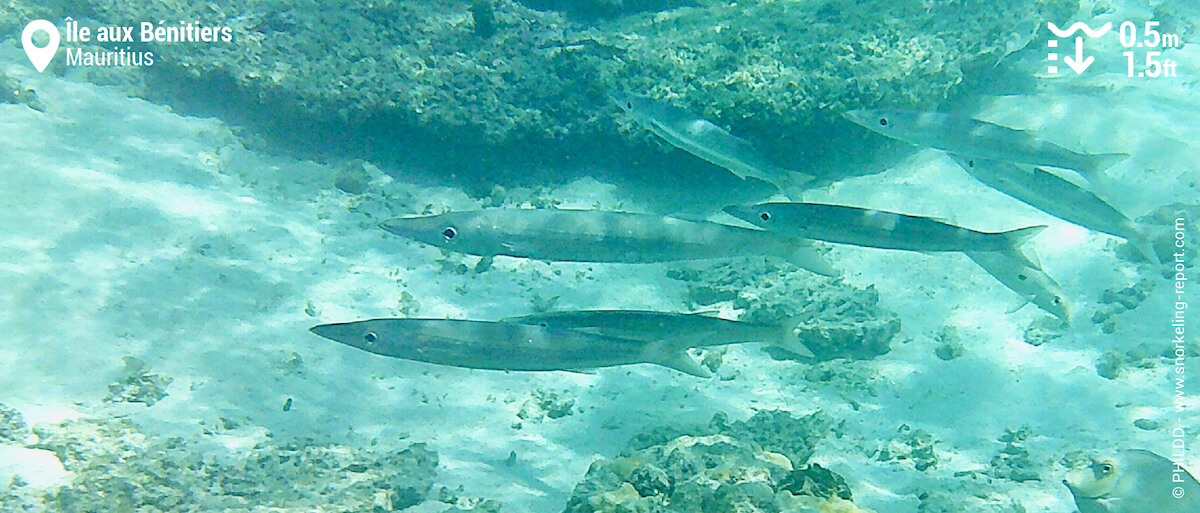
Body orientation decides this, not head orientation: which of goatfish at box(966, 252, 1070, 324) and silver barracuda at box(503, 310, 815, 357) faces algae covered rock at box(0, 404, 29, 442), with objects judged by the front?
the silver barracuda

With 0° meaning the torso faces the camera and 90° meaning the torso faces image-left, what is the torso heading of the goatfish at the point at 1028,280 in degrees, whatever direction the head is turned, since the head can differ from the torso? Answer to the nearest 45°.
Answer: approximately 315°

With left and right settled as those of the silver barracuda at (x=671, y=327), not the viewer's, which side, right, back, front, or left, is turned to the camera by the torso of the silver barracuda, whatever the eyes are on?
left

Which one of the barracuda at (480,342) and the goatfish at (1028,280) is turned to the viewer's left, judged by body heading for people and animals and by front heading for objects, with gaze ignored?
the barracuda at (480,342)

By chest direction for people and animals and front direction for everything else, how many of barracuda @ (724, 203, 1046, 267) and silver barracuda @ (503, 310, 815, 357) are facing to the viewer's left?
2

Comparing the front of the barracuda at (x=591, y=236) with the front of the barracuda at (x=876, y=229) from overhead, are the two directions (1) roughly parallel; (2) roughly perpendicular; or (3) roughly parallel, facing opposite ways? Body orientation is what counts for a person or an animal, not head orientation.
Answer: roughly parallel

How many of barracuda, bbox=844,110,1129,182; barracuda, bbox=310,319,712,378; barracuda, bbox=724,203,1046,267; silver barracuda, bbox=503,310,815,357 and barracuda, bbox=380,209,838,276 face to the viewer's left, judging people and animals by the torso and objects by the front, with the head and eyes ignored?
5

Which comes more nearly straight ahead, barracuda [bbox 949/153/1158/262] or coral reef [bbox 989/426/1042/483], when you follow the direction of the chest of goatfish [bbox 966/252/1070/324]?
the coral reef

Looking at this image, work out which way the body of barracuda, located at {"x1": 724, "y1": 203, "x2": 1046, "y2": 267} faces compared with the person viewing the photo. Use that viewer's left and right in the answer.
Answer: facing to the left of the viewer

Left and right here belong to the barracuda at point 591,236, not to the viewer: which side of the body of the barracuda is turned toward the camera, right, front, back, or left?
left

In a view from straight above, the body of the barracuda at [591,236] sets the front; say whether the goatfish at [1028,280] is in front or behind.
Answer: behind

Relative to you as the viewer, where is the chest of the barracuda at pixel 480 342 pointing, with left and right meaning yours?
facing to the left of the viewer

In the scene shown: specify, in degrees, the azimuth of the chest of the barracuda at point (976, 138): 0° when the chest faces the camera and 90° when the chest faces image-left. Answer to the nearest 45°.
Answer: approximately 90°

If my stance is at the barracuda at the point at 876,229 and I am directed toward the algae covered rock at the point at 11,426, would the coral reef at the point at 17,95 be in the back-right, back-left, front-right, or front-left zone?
front-right
